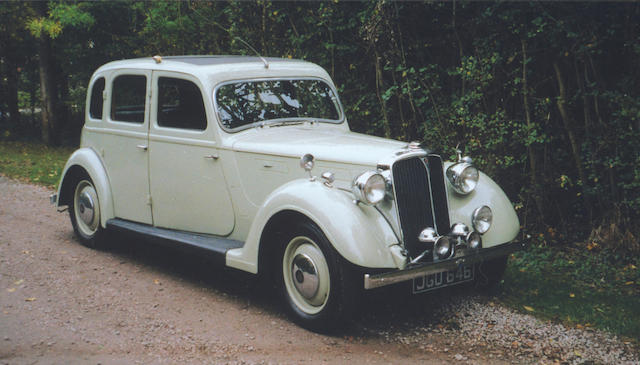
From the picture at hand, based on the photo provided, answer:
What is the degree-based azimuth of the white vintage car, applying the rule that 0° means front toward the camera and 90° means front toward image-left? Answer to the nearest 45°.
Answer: approximately 315°

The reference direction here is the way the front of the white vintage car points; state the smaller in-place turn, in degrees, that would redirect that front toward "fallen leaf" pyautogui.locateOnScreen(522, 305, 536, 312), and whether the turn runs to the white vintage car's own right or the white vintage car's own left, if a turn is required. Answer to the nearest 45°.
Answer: approximately 45° to the white vintage car's own left
